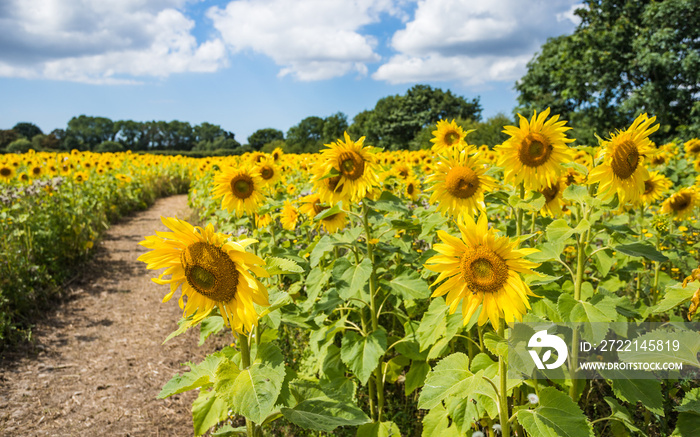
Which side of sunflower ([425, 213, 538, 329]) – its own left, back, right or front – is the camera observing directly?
front

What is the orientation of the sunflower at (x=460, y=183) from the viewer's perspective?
toward the camera

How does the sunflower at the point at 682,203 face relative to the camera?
toward the camera

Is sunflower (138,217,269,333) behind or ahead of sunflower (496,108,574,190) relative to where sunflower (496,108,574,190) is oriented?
ahead

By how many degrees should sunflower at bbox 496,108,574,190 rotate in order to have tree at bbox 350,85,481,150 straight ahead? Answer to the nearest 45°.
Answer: approximately 180°

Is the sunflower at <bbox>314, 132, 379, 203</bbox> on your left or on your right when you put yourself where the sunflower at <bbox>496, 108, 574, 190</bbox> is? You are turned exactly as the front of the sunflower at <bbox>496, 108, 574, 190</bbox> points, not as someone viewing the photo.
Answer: on your right

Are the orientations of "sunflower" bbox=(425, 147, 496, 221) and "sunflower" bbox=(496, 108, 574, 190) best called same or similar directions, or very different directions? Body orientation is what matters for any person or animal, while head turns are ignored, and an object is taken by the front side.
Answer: same or similar directions

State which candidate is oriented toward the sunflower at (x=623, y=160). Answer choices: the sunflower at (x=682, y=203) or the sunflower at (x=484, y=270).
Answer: the sunflower at (x=682, y=203)

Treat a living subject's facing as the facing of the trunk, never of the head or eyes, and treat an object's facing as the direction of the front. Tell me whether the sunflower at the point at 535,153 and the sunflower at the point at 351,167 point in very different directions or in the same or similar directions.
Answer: same or similar directions

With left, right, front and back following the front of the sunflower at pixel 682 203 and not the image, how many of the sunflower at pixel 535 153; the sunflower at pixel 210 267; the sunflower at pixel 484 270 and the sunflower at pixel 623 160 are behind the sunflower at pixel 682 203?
0

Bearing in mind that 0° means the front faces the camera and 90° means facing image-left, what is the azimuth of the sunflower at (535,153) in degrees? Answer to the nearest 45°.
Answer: approximately 0°

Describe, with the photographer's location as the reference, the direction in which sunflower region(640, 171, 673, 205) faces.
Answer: facing the viewer and to the left of the viewer

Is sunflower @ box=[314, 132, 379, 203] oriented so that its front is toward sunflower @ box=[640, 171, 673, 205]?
no
